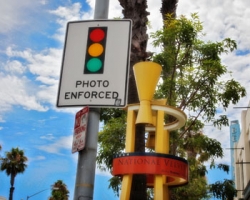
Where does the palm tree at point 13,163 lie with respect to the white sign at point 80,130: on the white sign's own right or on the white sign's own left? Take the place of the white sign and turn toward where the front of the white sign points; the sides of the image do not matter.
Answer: on the white sign's own right

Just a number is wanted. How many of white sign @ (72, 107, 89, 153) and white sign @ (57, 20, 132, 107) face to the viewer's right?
0

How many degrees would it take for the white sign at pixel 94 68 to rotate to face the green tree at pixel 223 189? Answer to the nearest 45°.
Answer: approximately 135° to its left

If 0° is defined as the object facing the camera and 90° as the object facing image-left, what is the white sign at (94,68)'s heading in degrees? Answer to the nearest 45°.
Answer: approximately 0°

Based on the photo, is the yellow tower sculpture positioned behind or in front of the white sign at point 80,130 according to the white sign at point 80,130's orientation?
behind

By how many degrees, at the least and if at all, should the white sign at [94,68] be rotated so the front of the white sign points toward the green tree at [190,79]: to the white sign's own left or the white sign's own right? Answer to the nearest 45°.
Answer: approximately 180°

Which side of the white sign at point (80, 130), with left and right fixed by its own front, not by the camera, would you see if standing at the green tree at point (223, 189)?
back

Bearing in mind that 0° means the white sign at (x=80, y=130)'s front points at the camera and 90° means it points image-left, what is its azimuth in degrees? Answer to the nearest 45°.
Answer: approximately 45°
